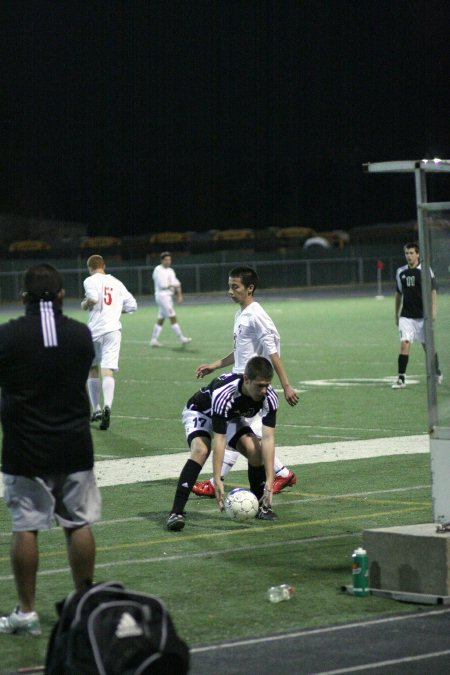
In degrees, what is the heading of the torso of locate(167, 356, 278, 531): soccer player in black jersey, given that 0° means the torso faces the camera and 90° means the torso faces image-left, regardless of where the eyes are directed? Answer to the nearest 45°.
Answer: approximately 315°

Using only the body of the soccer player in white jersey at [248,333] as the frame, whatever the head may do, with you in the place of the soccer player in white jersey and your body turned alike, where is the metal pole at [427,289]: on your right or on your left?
on your left

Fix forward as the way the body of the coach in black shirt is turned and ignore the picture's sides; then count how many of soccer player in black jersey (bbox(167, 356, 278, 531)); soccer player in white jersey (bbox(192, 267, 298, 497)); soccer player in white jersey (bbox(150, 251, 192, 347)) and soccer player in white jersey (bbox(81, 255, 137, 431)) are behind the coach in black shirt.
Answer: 0

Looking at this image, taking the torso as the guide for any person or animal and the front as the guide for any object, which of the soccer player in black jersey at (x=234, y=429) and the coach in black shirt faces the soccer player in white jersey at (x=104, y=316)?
the coach in black shirt

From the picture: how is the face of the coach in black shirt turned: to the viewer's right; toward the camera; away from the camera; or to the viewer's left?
away from the camera

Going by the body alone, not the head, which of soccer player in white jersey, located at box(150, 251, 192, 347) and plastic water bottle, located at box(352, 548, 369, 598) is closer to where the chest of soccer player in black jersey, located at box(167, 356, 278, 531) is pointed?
the plastic water bottle

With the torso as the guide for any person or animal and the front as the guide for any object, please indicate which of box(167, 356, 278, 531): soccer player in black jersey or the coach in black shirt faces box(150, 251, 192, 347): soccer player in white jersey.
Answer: the coach in black shirt

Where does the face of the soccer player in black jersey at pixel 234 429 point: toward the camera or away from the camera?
toward the camera

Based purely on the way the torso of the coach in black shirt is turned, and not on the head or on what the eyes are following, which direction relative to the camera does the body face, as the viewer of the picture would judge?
away from the camera

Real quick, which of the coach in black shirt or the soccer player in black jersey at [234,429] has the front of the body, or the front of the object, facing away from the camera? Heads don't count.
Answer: the coach in black shirt

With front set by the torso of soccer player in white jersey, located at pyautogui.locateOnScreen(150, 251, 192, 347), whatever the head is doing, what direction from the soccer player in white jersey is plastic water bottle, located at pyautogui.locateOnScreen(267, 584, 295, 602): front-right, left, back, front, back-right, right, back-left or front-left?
front-right

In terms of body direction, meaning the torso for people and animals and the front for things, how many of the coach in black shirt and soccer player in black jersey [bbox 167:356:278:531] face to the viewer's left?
0

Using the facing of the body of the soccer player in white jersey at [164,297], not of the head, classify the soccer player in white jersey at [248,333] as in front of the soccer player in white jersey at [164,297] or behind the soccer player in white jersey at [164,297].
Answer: in front

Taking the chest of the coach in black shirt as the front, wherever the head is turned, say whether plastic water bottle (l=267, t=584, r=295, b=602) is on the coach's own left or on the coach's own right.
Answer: on the coach's own right

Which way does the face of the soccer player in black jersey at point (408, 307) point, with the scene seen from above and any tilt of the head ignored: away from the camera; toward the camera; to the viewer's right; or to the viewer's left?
toward the camera
